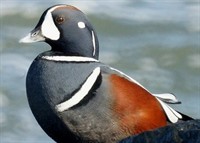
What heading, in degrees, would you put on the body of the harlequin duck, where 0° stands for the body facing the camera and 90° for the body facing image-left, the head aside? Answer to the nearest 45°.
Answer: approximately 90°
